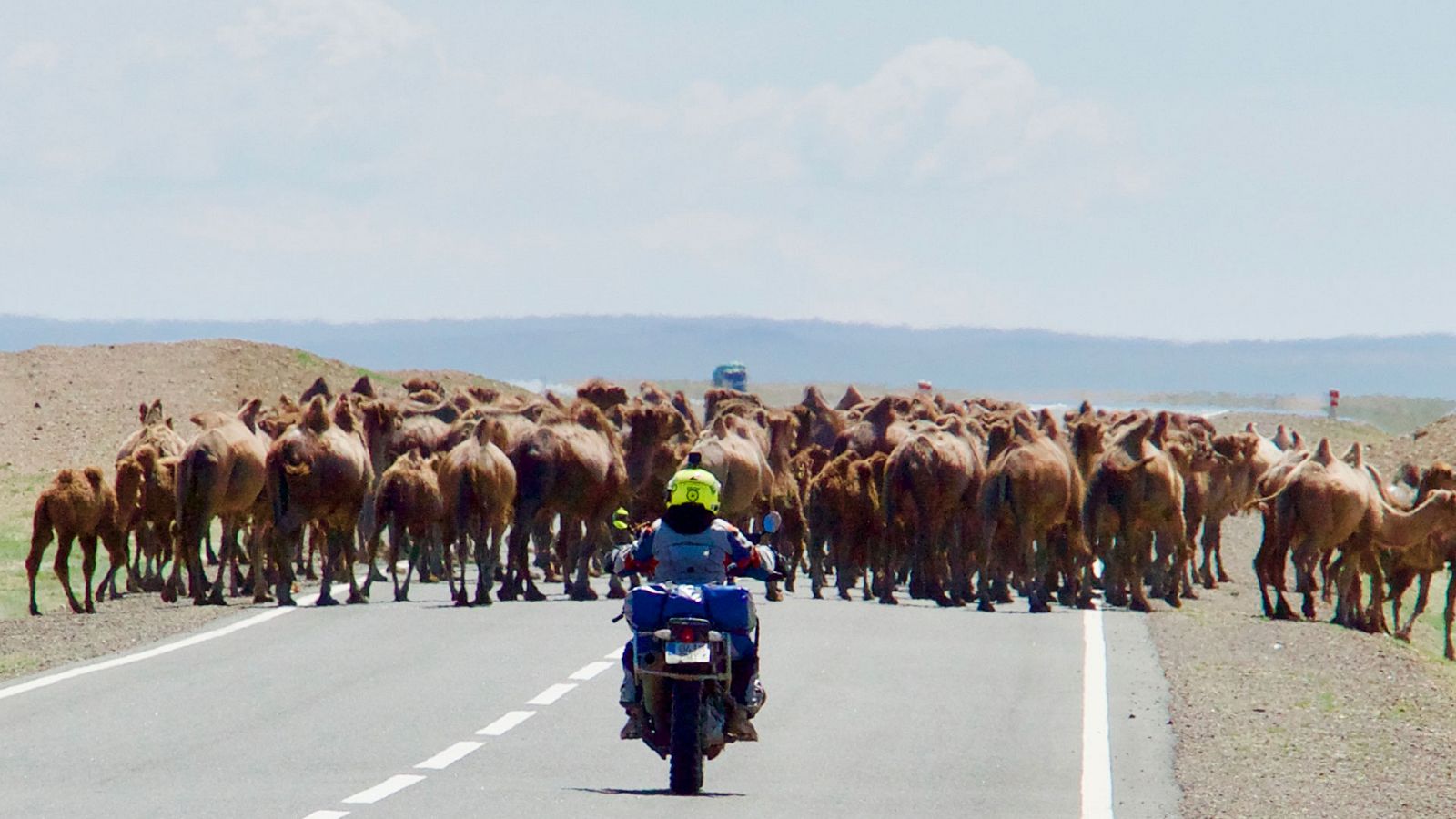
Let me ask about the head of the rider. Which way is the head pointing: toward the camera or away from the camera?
away from the camera

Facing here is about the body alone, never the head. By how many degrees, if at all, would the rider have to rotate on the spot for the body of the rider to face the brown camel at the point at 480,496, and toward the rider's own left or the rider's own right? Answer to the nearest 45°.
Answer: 0° — they already face it

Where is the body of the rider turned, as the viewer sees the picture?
away from the camera

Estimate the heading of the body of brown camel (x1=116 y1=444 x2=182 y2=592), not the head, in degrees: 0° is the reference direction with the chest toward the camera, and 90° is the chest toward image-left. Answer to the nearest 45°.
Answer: approximately 180°

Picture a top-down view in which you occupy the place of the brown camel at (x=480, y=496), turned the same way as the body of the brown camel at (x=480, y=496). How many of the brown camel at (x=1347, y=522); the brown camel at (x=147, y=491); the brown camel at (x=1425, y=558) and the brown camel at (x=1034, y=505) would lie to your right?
3

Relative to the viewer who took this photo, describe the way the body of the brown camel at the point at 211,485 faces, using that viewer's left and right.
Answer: facing away from the viewer and to the right of the viewer

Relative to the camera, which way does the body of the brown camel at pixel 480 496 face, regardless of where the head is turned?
away from the camera

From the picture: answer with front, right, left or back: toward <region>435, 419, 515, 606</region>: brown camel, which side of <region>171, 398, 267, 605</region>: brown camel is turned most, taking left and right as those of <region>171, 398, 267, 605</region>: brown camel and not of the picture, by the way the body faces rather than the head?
right

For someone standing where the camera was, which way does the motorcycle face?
facing away from the viewer

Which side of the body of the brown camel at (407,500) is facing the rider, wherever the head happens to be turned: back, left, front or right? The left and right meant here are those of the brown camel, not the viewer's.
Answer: back
